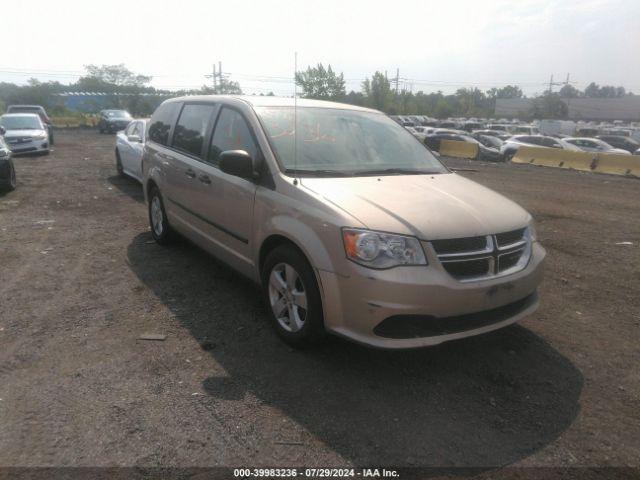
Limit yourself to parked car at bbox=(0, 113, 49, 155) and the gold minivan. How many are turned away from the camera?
0

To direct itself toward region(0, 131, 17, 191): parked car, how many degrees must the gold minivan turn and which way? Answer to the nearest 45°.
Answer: approximately 180°

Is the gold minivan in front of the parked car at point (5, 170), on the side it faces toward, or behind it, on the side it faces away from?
in front

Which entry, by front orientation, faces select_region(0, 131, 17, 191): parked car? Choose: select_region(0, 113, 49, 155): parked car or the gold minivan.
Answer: select_region(0, 113, 49, 155): parked car

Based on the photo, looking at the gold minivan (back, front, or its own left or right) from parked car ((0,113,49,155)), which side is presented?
back

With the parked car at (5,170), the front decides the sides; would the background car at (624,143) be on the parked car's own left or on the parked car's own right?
on the parked car's own left

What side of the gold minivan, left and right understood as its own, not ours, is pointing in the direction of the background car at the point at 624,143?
left

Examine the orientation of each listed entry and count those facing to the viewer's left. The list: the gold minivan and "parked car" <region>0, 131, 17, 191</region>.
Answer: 0

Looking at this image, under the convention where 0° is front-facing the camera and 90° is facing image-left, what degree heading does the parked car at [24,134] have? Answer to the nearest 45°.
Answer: approximately 0°

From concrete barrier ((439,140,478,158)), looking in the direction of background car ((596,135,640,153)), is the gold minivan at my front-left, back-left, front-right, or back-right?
back-right

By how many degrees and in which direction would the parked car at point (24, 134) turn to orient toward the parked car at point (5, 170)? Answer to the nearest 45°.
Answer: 0° — it already faces it

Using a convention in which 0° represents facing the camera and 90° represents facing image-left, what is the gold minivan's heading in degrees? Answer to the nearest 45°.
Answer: approximately 315°

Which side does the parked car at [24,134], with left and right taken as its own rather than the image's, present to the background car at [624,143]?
left
